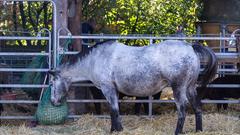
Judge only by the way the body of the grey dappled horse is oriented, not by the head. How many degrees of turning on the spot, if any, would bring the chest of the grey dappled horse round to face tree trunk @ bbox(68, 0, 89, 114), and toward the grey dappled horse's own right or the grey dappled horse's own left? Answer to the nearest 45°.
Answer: approximately 45° to the grey dappled horse's own right

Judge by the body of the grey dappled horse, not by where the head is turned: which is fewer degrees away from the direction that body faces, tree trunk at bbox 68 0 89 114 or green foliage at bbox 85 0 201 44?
the tree trunk

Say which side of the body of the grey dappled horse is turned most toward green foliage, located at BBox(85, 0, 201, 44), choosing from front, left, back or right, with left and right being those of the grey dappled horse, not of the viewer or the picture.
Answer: right

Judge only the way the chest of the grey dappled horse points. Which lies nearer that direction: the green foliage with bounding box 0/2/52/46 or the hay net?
the hay net

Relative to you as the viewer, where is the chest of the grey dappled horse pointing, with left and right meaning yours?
facing to the left of the viewer

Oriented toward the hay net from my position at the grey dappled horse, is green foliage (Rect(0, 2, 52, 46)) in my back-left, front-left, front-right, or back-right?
front-right

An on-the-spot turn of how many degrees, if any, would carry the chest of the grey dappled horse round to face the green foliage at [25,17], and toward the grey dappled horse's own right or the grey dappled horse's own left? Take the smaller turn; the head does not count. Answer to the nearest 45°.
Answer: approximately 45° to the grey dappled horse's own right

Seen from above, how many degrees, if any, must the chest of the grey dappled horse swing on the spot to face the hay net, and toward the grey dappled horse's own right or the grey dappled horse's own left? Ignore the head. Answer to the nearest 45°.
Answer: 0° — it already faces it

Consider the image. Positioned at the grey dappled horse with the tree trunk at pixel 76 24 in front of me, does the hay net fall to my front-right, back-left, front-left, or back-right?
front-left
